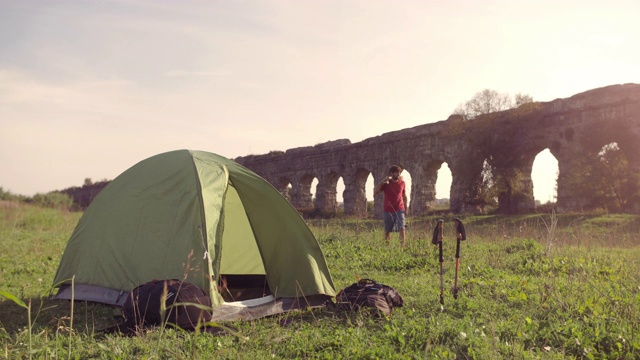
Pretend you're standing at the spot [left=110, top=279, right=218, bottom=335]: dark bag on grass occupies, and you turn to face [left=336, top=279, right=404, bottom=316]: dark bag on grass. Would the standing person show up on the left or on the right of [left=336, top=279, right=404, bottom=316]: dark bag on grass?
left

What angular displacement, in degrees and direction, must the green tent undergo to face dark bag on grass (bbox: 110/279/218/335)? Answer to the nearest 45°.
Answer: approximately 45° to its right

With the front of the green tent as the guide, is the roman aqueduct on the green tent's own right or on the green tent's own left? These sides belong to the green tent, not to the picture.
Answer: on the green tent's own left

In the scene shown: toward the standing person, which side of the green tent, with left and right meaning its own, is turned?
left

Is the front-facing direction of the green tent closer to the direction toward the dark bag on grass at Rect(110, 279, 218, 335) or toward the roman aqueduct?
the dark bag on grass

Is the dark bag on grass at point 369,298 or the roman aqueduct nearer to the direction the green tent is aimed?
the dark bag on grass

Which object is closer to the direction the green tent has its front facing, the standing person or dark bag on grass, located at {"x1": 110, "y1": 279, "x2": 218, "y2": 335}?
the dark bag on grass

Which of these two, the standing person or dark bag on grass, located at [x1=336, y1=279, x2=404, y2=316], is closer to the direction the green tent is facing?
the dark bag on grass

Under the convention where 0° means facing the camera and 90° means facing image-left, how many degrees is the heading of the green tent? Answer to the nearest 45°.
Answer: approximately 315°
